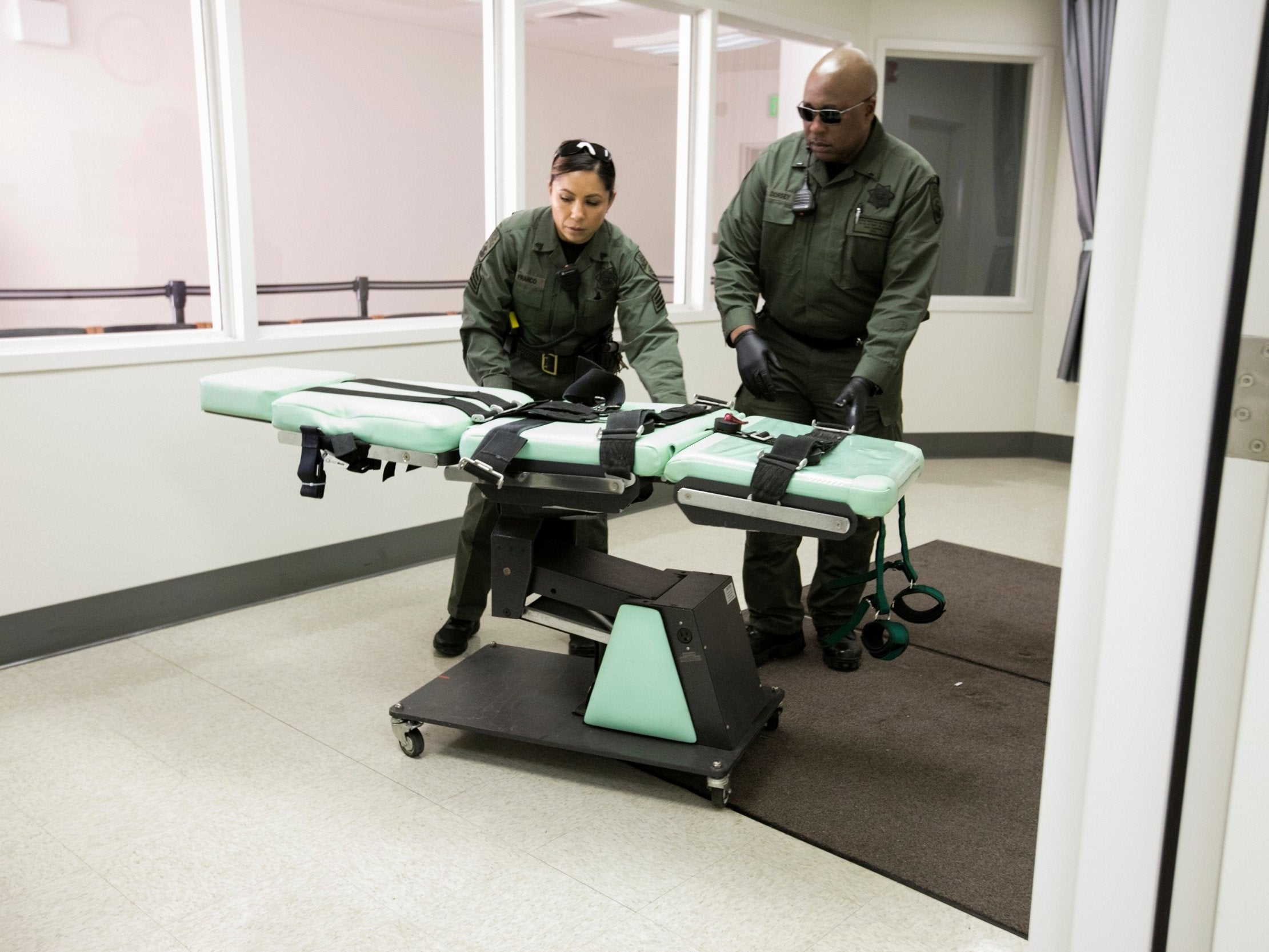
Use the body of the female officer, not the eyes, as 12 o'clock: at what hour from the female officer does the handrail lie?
The handrail is roughly at 4 o'clock from the female officer.

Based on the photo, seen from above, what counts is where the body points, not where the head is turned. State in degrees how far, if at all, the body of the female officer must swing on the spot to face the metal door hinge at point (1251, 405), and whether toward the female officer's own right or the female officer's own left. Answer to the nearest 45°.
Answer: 0° — they already face it

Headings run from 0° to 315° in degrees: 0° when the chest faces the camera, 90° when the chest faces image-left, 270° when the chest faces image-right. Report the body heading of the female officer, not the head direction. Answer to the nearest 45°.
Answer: approximately 0°

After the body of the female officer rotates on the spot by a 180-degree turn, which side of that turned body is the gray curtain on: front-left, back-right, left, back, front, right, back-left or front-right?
front-right

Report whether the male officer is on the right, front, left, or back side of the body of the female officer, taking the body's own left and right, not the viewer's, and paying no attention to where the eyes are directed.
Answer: left

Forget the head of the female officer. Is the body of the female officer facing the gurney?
yes

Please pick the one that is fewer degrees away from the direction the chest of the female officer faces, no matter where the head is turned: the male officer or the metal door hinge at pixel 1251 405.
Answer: the metal door hinge

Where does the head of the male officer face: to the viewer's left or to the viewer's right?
to the viewer's left
